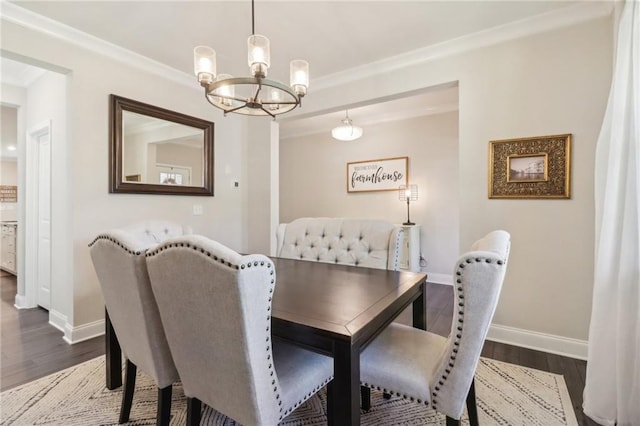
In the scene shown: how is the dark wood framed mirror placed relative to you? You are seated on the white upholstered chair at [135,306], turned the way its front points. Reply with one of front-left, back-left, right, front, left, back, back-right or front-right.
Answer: front-left

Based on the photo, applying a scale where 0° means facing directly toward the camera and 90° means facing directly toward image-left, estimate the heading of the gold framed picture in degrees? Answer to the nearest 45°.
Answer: approximately 45°

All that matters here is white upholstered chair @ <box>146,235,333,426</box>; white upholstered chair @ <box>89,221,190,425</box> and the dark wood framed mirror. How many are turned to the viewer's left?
0

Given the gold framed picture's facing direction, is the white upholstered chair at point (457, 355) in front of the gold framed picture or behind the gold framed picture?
in front

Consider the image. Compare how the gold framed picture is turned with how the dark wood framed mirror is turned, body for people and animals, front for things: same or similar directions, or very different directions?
very different directions

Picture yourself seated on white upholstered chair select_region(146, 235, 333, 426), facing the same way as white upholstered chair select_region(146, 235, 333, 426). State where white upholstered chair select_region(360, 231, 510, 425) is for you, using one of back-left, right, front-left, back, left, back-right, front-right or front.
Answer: front-right

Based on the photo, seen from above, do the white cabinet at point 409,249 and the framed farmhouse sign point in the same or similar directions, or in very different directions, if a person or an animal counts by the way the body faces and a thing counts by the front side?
same or similar directions

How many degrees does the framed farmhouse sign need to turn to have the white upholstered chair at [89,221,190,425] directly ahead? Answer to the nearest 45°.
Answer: approximately 45° to its left

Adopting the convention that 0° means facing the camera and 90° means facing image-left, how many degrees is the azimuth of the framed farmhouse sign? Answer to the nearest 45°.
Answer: approximately 45°

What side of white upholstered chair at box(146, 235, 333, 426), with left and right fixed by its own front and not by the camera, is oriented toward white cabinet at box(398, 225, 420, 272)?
front

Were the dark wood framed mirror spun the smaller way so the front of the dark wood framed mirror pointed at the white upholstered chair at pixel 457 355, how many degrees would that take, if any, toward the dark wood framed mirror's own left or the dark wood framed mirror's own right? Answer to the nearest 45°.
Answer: approximately 45° to the dark wood framed mirror's own right

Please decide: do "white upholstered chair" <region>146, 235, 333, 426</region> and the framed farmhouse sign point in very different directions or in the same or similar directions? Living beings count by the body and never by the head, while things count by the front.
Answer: very different directions

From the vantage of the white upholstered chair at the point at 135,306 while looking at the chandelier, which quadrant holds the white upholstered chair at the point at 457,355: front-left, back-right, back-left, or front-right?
front-right

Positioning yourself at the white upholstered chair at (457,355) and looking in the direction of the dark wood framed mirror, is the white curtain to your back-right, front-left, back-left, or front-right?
back-right

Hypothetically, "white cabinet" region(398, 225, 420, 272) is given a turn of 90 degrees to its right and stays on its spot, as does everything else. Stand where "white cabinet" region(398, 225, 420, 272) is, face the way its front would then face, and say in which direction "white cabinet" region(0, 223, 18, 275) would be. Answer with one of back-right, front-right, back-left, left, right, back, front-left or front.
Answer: front-left

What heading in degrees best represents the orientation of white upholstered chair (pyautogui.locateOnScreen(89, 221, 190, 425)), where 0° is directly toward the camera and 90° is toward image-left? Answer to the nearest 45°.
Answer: approximately 225°

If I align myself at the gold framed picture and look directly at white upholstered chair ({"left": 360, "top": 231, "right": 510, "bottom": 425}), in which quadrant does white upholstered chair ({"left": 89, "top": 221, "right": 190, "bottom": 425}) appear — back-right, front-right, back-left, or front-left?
front-right

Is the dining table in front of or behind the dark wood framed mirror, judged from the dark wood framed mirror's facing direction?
in front

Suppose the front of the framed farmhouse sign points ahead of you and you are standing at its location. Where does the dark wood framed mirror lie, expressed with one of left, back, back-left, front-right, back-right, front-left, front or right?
front

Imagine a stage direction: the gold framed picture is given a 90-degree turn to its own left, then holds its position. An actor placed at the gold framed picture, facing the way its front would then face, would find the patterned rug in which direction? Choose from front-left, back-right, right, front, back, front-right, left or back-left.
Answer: right
